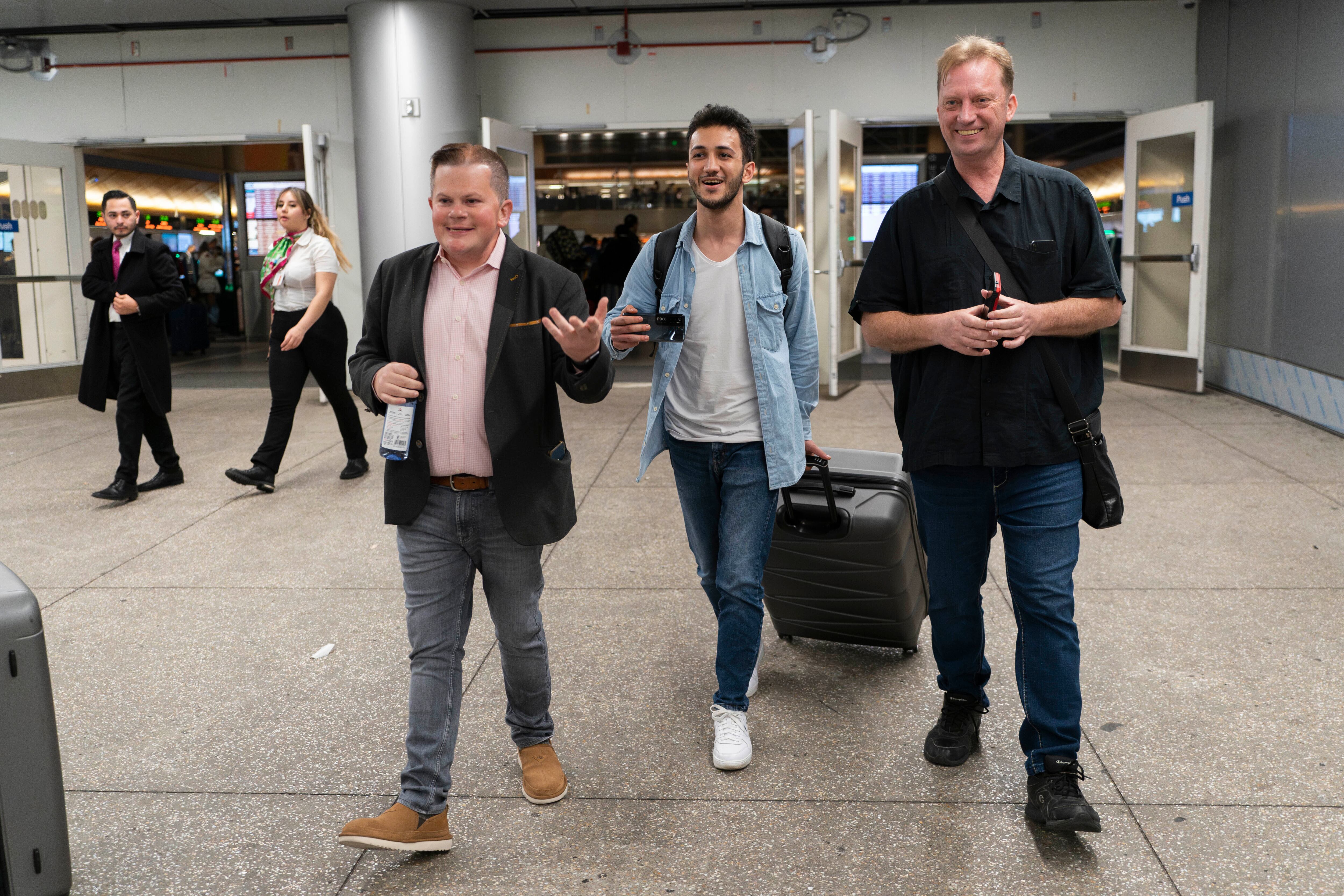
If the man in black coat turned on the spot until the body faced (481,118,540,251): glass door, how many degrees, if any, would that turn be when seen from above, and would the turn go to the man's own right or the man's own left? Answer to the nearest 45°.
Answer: approximately 180°

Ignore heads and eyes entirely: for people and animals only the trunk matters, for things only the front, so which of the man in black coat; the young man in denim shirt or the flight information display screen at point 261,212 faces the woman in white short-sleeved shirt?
the flight information display screen

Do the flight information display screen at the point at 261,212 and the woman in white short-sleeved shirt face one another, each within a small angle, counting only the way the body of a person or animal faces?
no

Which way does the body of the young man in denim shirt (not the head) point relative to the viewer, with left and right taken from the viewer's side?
facing the viewer

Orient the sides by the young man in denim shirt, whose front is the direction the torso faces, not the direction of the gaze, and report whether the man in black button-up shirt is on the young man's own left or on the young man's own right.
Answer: on the young man's own left

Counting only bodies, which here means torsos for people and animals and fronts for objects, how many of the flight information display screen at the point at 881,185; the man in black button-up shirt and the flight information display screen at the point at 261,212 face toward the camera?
3

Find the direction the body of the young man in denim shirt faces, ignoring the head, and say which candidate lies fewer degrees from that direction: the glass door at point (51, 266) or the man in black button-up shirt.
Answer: the man in black button-up shirt

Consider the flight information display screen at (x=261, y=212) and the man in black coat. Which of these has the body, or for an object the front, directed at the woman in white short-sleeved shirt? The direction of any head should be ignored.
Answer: the flight information display screen

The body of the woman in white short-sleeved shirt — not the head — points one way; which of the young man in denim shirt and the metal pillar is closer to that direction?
the young man in denim shirt

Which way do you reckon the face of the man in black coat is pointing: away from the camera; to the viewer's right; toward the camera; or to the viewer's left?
toward the camera

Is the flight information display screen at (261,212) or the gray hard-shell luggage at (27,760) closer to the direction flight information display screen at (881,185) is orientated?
the gray hard-shell luggage

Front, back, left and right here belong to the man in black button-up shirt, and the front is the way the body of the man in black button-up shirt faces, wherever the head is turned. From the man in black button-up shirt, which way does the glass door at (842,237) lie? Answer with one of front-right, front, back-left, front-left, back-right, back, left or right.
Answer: back

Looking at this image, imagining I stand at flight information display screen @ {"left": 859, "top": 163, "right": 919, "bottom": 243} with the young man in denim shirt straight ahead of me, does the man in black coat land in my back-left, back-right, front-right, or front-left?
front-right

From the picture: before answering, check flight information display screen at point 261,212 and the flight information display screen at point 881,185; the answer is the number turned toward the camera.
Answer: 2

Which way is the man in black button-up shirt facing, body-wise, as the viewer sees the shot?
toward the camera

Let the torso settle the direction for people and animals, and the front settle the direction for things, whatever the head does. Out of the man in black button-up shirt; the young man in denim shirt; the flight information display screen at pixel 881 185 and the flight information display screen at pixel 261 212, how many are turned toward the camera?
4

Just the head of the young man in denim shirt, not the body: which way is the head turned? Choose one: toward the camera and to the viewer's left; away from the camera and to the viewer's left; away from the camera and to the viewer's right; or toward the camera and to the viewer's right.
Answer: toward the camera and to the viewer's left

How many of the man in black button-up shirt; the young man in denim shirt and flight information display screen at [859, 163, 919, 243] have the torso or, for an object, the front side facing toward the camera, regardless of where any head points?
3

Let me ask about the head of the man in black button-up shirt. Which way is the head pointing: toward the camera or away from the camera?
toward the camera

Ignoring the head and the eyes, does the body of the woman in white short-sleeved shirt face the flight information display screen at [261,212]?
no

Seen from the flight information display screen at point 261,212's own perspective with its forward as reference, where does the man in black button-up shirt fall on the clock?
The man in black button-up shirt is roughly at 12 o'clock from the flight information display screen.
